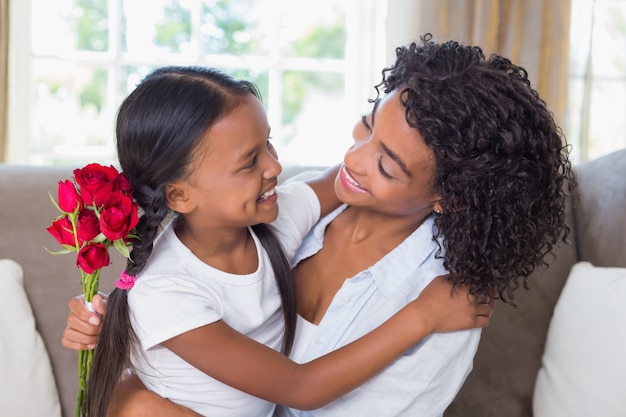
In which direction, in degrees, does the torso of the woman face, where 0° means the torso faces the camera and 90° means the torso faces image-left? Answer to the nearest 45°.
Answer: approximately 45°

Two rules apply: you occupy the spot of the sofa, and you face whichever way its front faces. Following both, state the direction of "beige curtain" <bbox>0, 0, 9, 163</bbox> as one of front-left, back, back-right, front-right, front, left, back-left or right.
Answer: back-right

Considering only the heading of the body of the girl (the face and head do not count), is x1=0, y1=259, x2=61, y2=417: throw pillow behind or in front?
behind

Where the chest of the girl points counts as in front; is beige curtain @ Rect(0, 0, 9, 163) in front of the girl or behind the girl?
behind
